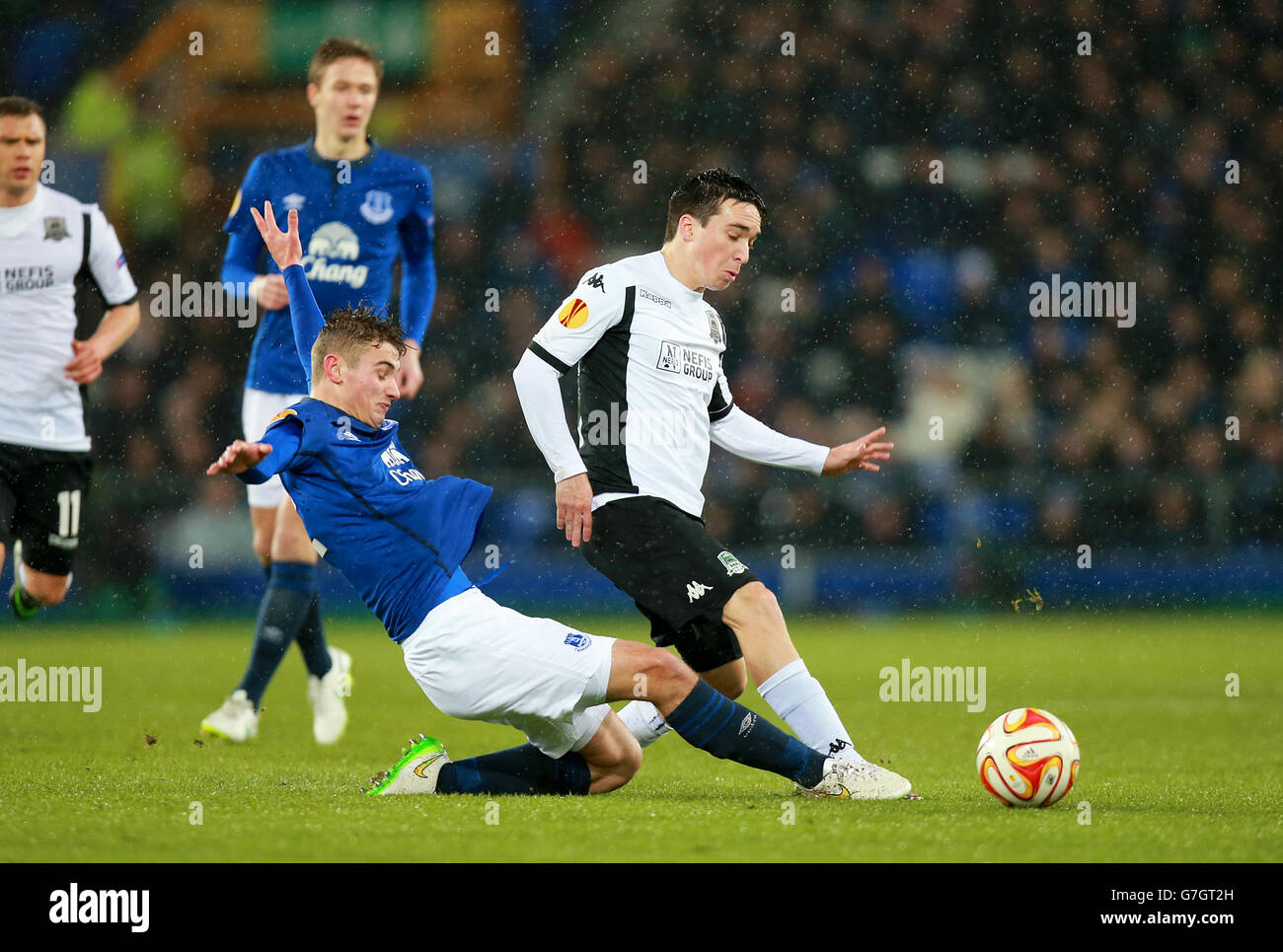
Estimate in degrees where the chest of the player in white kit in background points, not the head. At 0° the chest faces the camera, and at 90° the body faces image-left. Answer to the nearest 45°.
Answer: approximately 0°

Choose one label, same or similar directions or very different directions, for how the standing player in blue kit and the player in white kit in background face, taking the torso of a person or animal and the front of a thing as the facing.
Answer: same or similar directions

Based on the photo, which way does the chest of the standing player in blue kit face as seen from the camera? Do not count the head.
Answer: toward the camera

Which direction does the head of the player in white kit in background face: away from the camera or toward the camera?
toward the camera

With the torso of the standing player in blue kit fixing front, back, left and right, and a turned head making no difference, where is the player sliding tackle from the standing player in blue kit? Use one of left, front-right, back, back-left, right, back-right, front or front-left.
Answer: front

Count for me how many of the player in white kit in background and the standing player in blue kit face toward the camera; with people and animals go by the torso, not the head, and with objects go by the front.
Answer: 2

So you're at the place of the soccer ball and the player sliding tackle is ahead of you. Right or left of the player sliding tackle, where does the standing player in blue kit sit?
right

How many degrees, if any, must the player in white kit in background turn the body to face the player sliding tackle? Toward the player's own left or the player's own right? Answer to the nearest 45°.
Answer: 0° — they already face them

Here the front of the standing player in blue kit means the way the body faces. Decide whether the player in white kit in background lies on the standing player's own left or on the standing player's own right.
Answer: on the standing player's own right
